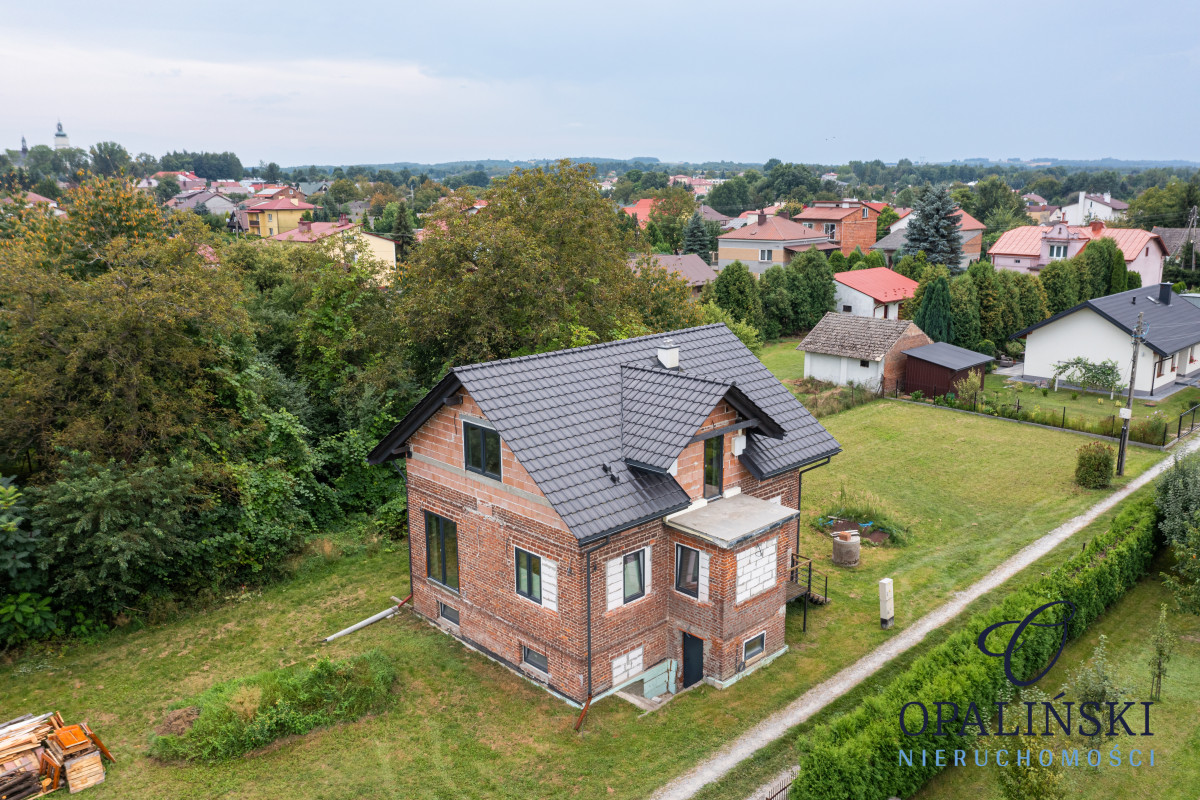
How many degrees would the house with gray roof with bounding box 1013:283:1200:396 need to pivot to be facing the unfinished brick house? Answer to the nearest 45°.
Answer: approximately 45° to its right

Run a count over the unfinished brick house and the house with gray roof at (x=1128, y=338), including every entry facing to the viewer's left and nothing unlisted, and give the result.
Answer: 0

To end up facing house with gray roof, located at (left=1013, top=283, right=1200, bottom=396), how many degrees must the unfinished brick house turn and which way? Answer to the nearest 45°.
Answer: approximately 90° to its left

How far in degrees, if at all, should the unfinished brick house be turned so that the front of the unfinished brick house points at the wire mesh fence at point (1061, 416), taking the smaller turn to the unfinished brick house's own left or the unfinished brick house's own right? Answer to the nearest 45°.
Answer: approximately 90° to the unfinished brick house's own left

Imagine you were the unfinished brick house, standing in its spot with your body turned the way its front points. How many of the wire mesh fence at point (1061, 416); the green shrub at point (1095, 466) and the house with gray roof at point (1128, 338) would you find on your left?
3

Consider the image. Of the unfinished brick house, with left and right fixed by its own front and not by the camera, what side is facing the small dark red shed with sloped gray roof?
left

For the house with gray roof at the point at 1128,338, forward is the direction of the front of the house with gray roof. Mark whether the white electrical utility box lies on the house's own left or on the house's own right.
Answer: on the house's own right

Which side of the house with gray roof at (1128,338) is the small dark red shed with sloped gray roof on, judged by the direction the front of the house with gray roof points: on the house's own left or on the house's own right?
on the house's own right

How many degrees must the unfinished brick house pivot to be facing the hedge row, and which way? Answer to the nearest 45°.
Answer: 0° — it already faces it

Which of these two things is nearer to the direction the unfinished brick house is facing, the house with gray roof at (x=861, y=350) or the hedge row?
the hedge row

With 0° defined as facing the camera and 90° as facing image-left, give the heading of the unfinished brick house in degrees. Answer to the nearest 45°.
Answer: approximately 315°
